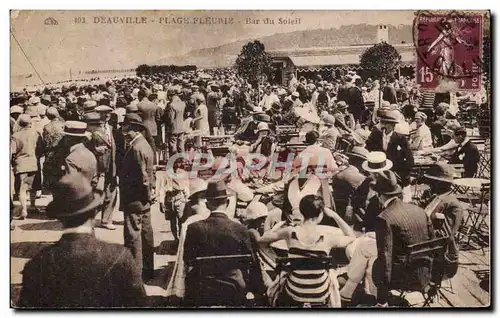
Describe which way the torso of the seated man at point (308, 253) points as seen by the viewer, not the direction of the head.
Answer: away from the camera

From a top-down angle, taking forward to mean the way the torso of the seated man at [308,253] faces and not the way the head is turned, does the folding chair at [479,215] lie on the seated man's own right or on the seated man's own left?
on the seated man's own right
